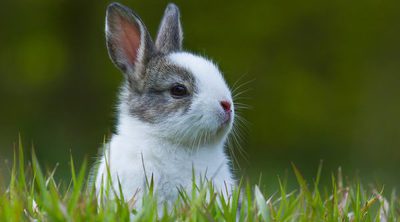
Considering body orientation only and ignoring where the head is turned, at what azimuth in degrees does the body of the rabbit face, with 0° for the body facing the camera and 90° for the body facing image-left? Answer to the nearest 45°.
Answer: approximately 315°
